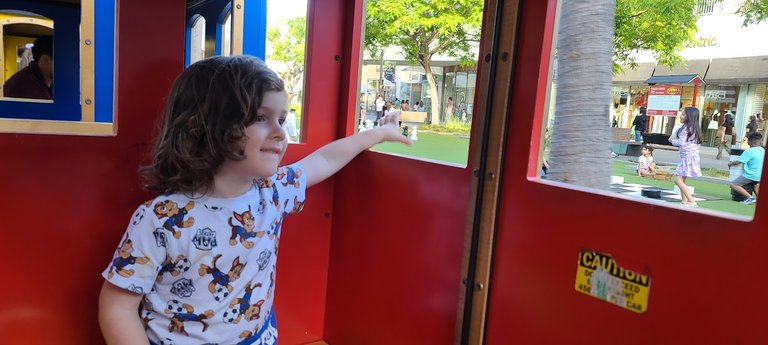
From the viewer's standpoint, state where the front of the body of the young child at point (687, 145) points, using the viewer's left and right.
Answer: facing to the left of the viewer

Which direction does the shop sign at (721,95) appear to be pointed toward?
toward the camera

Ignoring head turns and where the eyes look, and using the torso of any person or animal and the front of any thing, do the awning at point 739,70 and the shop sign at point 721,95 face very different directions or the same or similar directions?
same or similar directions

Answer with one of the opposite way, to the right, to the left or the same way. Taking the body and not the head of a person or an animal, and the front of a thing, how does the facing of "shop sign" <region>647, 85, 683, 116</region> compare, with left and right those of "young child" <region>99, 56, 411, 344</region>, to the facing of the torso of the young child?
to the right

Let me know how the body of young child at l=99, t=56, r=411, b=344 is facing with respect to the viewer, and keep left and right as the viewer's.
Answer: facing the viewer and to the right of the viewer

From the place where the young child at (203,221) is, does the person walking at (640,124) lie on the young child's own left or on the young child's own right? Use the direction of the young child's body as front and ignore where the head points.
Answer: on the young child's own left

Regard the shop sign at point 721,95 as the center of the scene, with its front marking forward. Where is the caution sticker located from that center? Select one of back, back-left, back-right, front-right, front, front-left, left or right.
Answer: front

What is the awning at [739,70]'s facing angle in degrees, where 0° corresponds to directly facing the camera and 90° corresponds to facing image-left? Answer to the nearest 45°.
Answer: approximately 0°

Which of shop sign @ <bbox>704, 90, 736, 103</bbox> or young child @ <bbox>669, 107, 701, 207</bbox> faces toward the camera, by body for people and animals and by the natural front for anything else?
the shop sign

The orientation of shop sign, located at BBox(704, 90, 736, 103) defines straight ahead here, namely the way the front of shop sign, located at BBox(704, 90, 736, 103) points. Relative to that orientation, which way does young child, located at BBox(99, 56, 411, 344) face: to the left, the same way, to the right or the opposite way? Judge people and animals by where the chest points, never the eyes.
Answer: to the left
